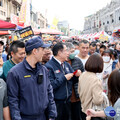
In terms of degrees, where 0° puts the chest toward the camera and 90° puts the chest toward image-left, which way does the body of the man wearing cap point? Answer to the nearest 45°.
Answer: approximately 315°

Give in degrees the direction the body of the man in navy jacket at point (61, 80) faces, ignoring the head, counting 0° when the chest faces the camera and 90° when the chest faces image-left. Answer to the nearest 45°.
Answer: approximately 315°

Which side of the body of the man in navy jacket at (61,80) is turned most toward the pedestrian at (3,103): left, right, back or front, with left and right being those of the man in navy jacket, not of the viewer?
right

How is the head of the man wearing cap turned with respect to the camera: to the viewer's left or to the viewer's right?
to the viewer's right

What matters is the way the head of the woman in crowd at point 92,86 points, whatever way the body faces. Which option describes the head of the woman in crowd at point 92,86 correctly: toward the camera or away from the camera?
away from the camera

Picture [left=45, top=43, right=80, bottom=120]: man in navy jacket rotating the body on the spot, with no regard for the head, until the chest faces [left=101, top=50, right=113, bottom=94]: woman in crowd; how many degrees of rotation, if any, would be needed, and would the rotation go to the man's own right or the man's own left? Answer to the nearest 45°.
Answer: approximately 90° to the man's own left

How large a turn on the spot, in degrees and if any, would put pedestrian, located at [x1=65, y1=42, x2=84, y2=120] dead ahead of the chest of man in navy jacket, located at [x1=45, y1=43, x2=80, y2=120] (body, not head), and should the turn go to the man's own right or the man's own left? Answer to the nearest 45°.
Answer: approximately 90° to the man's own left

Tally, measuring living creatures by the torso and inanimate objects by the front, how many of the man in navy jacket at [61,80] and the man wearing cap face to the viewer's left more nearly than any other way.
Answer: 0

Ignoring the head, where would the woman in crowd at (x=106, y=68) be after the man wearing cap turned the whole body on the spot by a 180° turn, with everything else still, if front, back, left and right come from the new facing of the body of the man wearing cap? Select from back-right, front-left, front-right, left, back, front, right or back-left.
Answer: right
